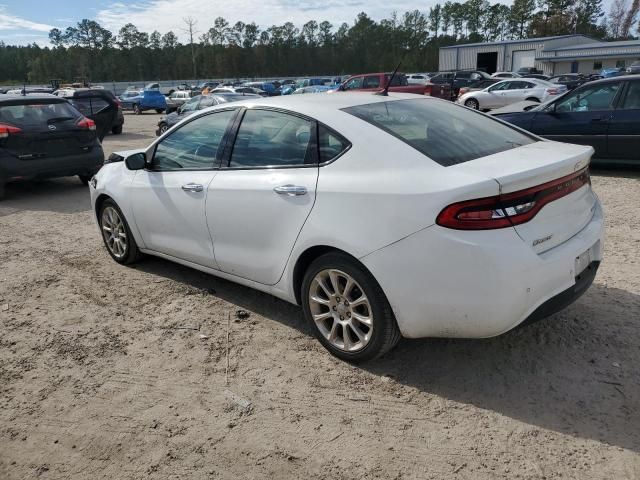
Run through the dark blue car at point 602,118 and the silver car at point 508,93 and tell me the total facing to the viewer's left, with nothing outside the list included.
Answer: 2

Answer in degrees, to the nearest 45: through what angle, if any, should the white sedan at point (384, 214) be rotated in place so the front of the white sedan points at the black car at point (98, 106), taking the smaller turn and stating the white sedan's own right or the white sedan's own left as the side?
0° — it already faces it

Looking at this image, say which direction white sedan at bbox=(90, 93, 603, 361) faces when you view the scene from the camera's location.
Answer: facing away from the viewer and to the left of the viewer

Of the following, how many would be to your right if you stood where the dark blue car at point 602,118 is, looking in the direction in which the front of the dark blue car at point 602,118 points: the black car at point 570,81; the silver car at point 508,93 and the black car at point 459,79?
3

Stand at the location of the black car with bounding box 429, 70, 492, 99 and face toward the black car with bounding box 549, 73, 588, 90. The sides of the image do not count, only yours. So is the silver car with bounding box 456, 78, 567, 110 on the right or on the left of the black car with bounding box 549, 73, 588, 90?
right

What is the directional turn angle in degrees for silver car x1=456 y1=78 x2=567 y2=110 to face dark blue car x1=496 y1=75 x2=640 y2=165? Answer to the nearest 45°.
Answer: approximately 90° to its left

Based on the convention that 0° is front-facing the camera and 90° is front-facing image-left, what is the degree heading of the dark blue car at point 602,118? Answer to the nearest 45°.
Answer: approximately 90°

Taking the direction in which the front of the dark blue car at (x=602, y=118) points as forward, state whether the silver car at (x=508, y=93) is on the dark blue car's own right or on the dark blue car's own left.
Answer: on the dark blue car's own right

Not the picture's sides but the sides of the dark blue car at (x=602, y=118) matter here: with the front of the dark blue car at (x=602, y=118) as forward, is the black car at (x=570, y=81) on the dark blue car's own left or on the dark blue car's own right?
on the dark blue car's own right

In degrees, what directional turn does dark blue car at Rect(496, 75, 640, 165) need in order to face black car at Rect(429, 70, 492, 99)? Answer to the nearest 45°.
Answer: approximately 90° to its right

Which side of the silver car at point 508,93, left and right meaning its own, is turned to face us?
left
